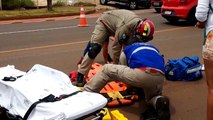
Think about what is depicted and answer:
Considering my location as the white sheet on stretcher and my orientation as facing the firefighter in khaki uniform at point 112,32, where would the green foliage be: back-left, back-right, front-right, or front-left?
front-left

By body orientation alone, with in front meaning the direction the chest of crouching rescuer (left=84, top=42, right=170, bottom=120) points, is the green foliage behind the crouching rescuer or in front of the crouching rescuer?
in front

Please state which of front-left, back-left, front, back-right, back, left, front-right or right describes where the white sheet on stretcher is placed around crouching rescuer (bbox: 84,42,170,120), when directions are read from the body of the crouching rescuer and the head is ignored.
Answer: left

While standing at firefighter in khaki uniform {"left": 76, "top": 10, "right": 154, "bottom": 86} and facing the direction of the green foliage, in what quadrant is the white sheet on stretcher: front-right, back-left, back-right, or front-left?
back-left

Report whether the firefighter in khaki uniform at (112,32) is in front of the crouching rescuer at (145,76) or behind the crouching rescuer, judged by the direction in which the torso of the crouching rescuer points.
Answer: in front

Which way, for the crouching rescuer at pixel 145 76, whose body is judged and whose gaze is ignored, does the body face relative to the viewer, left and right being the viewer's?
facing away from the viewer and to the left of the viewer
